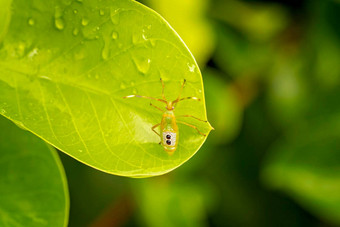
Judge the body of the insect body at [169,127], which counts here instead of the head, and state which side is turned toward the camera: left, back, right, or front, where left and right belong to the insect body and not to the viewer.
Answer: back
